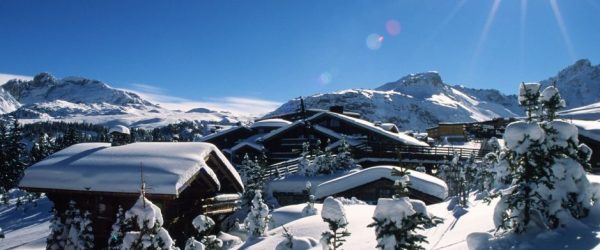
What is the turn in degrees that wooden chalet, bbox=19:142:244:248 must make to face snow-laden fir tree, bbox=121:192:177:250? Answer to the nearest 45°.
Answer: approximately 45° to its right

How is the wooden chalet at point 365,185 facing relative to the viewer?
toward the camera

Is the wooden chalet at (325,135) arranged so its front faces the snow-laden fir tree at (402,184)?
yes

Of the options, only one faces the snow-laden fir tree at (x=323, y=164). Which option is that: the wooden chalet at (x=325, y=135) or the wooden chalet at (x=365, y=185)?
the wooden chalet at (x=325, y=135)

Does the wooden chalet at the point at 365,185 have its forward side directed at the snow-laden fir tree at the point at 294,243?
yes

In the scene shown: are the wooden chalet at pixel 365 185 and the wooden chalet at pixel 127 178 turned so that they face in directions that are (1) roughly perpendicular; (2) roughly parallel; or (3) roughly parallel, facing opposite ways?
roughly perpendicular

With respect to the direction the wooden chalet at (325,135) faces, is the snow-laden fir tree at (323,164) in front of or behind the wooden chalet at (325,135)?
in front

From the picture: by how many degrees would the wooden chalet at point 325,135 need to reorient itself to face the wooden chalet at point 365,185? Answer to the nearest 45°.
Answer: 0° — it already faces it

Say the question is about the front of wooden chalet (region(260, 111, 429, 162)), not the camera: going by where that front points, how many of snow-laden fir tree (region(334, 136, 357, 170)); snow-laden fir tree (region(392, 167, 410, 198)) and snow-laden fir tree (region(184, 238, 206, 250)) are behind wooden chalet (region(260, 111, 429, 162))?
0

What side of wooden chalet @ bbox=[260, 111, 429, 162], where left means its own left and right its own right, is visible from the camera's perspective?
front

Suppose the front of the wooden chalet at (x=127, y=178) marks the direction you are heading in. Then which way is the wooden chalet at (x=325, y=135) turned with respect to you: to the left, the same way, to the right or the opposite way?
to the right

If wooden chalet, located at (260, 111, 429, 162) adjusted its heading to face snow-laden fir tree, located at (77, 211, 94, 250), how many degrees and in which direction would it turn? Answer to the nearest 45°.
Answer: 0° — it already faces it

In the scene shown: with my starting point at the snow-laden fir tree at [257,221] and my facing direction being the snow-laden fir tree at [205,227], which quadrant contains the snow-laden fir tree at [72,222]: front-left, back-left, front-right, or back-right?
front-right

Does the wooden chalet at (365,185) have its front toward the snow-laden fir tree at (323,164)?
no

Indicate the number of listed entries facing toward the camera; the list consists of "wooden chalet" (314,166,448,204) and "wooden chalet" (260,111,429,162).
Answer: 2

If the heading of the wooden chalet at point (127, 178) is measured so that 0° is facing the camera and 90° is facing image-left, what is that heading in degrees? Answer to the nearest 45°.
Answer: approximately 315°

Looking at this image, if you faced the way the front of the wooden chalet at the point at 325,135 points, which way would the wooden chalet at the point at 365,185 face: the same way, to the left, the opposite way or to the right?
the same way

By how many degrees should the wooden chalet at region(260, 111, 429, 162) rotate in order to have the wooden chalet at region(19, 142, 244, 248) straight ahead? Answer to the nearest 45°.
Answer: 0° — it already faces it

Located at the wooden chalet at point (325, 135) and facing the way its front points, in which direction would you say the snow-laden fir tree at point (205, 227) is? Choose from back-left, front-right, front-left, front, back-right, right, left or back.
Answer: front
